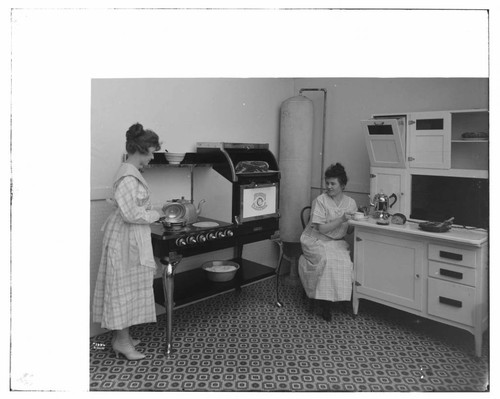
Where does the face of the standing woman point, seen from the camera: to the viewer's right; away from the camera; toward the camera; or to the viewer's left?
to the viewer's right

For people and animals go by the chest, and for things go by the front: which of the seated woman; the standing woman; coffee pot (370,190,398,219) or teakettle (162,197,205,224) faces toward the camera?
the seated woman

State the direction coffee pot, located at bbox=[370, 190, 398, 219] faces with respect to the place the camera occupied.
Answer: facing to the left of the viewer

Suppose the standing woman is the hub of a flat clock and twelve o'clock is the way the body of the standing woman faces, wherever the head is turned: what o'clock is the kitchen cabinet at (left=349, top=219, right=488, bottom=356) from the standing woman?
The kitchen cabinet is roughly at 12 o'clock from the standing woman.

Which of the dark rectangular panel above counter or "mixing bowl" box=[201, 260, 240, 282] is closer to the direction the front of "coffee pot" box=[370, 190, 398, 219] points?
the mixing bowl

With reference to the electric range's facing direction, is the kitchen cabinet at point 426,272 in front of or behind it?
in front

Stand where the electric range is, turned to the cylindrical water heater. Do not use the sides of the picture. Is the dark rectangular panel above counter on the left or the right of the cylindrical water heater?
right

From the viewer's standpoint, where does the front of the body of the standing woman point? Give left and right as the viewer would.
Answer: facing to the right of the viewer

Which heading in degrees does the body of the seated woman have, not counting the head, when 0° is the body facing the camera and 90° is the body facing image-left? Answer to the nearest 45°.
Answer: approximately 0°
